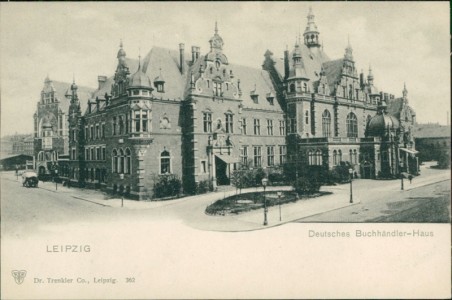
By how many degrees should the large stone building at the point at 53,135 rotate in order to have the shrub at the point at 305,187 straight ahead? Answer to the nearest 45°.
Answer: approximately 90° to its left

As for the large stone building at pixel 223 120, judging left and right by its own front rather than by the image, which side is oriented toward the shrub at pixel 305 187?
front

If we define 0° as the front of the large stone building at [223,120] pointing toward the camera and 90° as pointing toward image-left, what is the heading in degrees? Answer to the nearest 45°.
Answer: approximately 315°

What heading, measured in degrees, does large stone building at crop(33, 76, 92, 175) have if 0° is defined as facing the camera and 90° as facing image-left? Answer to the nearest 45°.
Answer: approximately 45°
